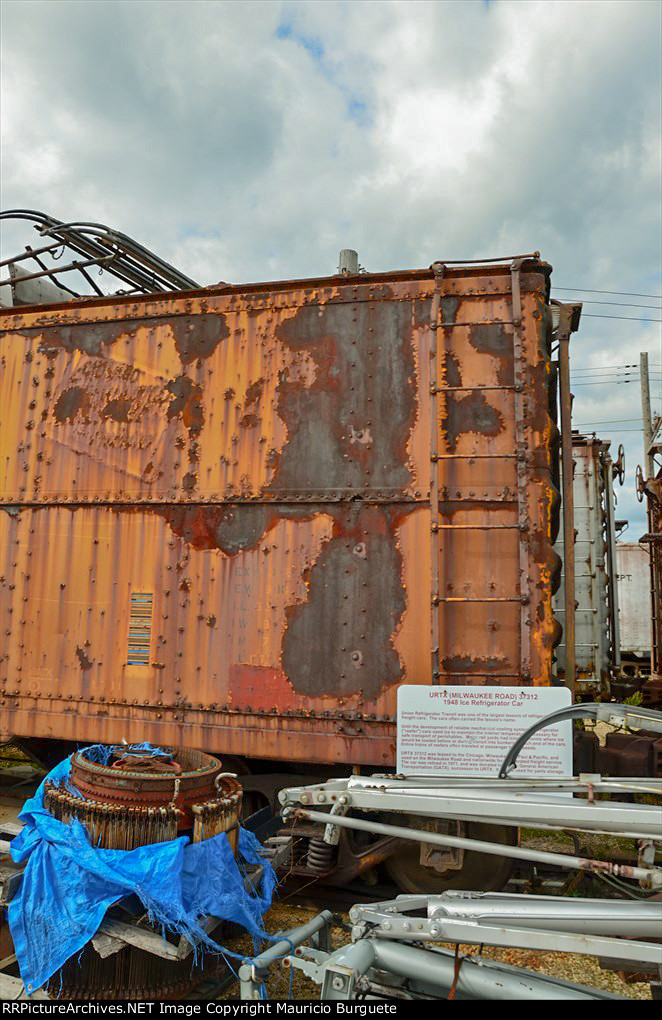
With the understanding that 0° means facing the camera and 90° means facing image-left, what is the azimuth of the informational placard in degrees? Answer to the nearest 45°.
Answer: approximately 0°

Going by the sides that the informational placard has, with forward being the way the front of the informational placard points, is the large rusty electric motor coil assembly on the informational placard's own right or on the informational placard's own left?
on the informational placard's own right

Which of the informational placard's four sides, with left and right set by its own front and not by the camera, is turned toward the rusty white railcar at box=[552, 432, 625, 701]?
back

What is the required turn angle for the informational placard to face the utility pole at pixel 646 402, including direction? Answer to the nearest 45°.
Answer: approximately 180°

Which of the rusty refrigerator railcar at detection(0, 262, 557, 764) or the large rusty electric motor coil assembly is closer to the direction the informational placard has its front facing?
the large rusty electric motor coil assembly

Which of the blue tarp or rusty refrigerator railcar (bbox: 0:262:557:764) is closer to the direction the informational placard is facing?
the blue tarp

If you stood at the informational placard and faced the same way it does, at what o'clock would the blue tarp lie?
The blue tarp is roughly at 2 o'clock from the informational placard.
